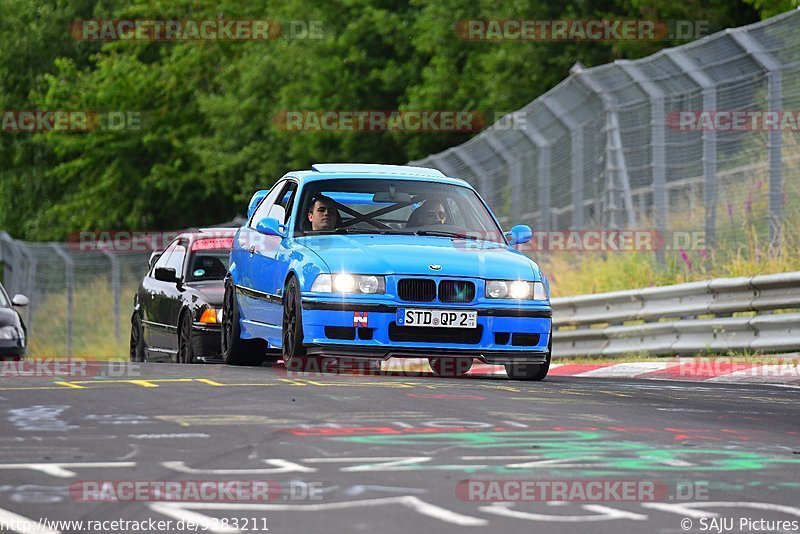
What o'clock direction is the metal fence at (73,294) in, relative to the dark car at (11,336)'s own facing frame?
The metal fence is roughly at 6 o'clock from the dark car.

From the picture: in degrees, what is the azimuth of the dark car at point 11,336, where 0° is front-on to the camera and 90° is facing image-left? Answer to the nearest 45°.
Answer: approximately 0°

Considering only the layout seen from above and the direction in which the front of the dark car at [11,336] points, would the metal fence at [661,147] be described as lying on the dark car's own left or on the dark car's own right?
on the dark car's own left

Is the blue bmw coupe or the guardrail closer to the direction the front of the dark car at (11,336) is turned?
the blue bmw coupe

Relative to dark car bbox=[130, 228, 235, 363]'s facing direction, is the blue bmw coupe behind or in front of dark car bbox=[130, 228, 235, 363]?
in front

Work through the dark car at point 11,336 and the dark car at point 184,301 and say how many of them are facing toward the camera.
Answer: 2

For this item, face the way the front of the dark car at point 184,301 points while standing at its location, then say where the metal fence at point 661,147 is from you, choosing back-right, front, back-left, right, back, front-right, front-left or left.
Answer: left

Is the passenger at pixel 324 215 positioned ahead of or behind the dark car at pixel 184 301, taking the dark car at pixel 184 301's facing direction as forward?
ahead
